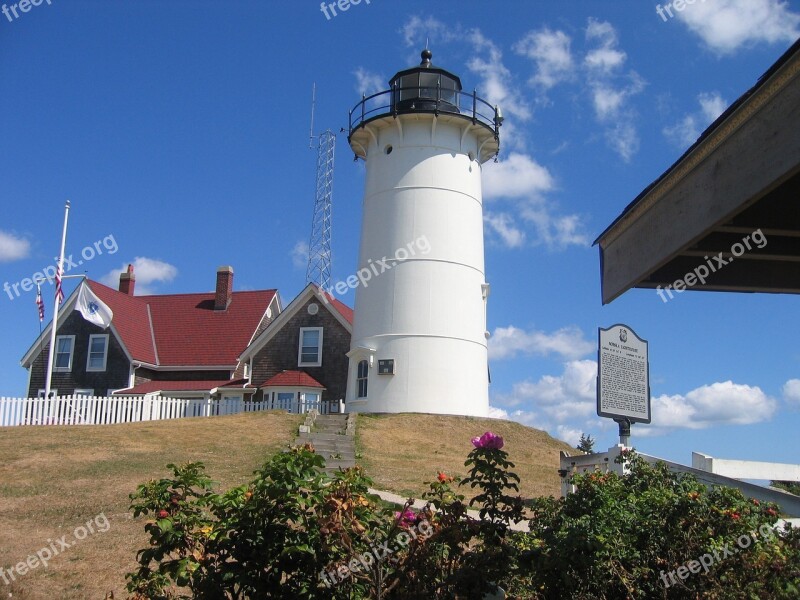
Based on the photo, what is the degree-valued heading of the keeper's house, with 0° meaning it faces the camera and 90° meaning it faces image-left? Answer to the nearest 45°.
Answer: approximately 0°

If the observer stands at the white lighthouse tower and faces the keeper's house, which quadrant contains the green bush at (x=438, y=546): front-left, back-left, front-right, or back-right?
back-left

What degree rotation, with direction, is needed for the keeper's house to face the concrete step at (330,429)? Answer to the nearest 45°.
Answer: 0° — it already faces it

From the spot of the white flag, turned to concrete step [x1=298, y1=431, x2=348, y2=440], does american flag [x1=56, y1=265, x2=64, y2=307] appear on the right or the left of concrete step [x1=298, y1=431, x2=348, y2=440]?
right

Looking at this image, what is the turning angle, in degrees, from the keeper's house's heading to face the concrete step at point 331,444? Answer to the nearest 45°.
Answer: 0° — it already faces it

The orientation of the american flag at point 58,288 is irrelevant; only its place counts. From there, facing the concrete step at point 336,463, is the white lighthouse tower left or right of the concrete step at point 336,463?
left

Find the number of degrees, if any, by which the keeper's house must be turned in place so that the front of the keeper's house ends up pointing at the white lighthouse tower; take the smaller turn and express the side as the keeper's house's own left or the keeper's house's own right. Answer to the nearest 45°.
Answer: approximately 45° to the keeper's house's own left

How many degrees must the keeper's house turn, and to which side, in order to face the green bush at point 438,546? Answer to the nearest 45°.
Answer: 0° — it already faces it
